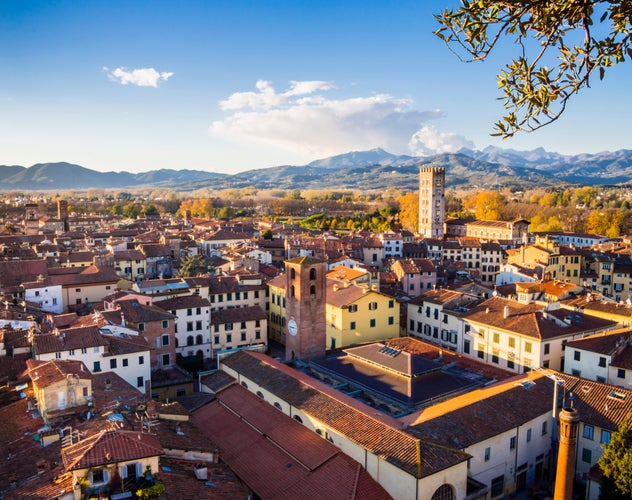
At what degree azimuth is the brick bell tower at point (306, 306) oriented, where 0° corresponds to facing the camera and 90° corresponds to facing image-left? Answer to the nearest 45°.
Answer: approximately 45°

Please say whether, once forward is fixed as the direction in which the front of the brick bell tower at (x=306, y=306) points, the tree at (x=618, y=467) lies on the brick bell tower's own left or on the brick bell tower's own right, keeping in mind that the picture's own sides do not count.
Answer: on the brick bell tower's own left

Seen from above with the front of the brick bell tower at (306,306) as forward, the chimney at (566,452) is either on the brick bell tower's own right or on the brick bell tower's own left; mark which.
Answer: on the brick bell tower's own left

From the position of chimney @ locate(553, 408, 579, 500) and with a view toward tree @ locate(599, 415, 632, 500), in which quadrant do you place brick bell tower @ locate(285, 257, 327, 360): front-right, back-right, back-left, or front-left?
back-left

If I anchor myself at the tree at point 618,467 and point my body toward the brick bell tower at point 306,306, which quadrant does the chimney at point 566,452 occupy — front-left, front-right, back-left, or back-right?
front-left
